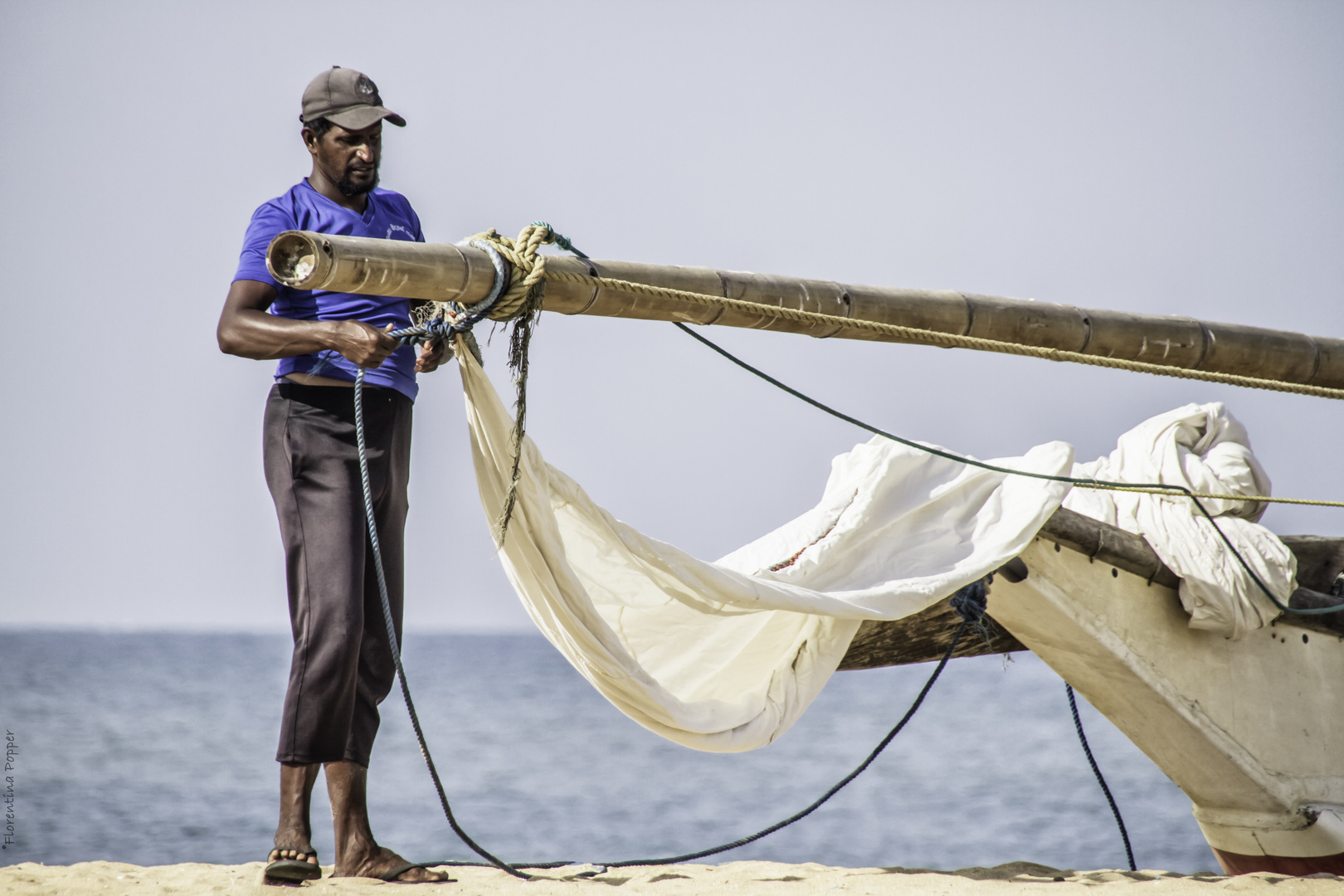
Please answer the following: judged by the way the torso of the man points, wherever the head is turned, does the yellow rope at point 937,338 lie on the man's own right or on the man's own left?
on the man's own left

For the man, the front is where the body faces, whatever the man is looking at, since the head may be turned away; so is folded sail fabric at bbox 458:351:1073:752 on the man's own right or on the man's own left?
on the man's own left

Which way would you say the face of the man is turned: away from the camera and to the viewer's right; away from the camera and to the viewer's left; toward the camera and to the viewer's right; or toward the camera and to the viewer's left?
toward the camera and to the viewer's right

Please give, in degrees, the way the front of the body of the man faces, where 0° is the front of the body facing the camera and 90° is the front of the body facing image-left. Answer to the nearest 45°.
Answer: approximately 315°
